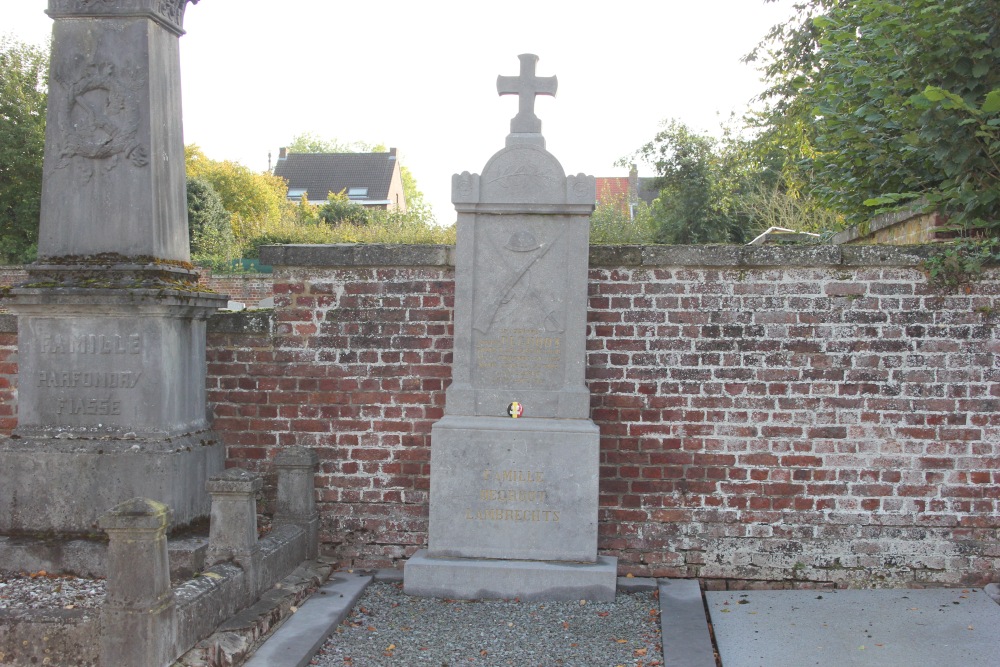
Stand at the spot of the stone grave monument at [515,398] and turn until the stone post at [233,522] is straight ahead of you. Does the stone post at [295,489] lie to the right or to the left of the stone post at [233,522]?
right

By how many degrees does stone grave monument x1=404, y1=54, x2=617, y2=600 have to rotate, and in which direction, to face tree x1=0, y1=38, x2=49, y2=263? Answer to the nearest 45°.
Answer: approximately 135° to its right

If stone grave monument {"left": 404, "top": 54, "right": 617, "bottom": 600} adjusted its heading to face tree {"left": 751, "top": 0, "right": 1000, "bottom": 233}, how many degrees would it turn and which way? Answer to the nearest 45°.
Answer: approximately 90° to its left

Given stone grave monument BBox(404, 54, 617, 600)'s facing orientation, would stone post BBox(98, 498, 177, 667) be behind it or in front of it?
in front

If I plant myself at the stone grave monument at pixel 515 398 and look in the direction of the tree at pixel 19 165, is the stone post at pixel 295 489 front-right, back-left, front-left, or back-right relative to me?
front-left

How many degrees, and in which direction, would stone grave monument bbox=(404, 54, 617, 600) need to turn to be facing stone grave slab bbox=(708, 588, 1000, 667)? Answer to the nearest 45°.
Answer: approximately 90° to its left

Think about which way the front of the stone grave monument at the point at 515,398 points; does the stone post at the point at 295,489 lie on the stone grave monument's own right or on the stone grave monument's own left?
on the stone grave monument's own right

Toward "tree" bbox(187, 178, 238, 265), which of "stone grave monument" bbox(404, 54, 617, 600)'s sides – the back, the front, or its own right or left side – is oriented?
back

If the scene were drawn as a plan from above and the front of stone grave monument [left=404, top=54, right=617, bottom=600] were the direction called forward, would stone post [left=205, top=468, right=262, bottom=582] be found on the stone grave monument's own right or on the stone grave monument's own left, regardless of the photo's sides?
on the stone grave monument's own right

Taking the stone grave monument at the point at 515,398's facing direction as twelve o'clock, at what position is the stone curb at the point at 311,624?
The stone curb is roughly at 2 o'clock from the stone grave monument.

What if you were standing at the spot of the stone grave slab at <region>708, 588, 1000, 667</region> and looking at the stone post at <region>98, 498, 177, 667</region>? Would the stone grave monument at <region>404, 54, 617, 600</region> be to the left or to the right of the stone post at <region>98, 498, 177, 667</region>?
right

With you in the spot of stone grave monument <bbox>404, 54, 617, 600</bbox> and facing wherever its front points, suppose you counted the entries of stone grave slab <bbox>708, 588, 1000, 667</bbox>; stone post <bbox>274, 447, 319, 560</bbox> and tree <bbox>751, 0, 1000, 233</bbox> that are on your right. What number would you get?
1

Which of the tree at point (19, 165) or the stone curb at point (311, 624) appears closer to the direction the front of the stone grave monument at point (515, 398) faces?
the stone curb

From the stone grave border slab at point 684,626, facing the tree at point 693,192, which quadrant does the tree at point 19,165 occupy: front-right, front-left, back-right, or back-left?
front-left

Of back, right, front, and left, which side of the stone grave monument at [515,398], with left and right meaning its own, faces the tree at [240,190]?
back

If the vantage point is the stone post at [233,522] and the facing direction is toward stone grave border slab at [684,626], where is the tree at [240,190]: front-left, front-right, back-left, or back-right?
back-left

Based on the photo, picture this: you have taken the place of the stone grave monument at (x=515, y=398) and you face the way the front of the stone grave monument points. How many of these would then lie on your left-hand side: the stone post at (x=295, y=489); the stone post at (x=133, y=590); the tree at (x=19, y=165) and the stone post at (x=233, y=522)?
0

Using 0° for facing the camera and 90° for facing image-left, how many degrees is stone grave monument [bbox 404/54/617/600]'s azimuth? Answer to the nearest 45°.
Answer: approximately 0°
